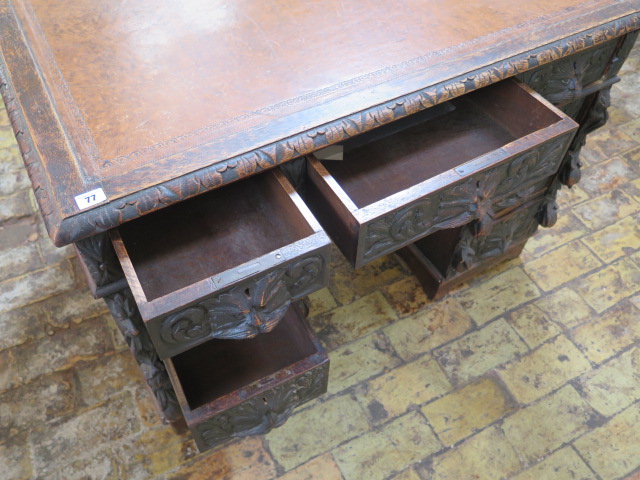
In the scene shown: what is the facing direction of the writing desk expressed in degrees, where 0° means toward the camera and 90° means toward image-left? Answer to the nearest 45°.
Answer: approximately 315°
